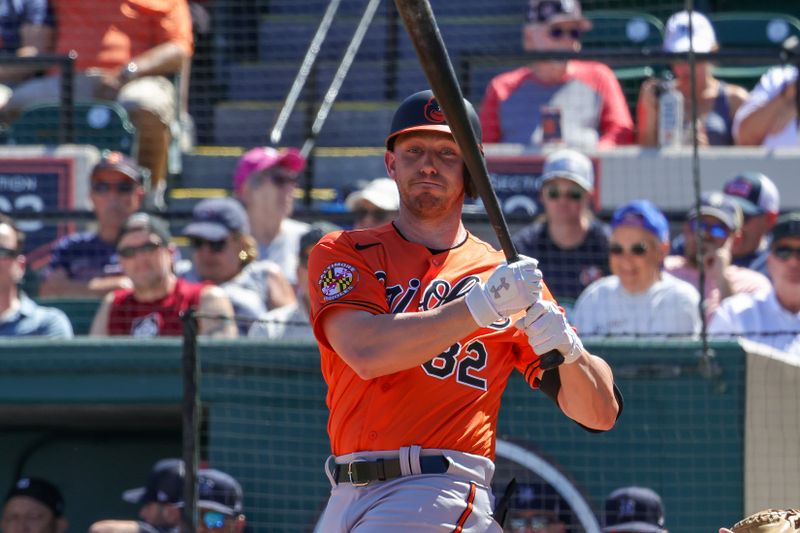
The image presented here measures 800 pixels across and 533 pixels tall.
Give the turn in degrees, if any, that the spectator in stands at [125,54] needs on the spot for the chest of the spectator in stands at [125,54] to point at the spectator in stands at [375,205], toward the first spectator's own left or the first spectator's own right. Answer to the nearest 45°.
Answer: approximately 45° to the first spectator's own left

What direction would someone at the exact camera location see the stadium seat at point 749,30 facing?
facing the viewer

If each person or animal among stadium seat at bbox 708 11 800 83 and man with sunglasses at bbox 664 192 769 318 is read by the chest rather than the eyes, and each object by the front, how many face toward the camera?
2

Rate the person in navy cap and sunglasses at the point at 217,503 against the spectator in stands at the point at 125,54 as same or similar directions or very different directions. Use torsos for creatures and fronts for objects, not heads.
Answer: same or similar directions

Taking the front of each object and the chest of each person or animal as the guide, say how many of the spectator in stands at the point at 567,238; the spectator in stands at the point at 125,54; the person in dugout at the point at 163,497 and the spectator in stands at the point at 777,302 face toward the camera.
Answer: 3

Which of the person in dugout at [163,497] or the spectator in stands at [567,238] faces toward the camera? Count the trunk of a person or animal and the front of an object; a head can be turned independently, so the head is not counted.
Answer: the spectator in stands at [567,238]

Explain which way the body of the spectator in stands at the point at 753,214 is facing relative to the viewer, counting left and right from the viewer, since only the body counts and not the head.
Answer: facing the viewer and to the left of the viewer

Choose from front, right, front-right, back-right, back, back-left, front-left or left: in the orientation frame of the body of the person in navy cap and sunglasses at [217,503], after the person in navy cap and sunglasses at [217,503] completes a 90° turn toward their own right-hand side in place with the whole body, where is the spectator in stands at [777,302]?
back

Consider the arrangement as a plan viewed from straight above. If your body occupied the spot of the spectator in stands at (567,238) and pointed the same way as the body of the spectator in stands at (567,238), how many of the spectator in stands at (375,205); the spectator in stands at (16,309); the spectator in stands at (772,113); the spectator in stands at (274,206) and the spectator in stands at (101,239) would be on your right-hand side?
4

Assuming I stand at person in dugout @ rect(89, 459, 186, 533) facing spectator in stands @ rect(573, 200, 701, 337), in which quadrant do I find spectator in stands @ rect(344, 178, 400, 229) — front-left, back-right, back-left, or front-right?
front-left

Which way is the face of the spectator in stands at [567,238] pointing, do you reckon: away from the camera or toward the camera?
toward the camera

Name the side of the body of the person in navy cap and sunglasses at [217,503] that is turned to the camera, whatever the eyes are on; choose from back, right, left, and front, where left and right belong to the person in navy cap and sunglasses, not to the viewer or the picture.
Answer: front

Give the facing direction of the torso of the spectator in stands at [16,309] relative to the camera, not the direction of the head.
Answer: toward the camera

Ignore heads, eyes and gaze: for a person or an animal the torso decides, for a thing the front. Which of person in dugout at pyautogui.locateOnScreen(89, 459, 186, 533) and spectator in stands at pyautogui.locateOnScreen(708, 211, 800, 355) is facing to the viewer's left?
person in dugout at pyautogui.locateOnScreen(89, 459, 186, 533)
